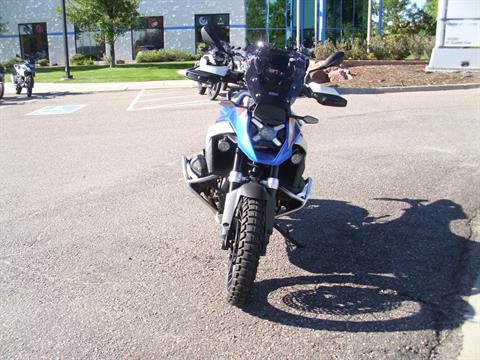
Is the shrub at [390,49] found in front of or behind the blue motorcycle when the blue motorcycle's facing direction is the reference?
behind

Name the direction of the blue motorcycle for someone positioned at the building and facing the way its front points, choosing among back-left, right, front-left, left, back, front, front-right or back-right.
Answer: front

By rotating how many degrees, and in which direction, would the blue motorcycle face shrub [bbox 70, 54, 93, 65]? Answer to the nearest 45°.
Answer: approximately 180°

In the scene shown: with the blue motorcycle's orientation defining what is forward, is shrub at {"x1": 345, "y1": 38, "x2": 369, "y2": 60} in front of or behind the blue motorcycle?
behind

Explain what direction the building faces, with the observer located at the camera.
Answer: facing the viewer

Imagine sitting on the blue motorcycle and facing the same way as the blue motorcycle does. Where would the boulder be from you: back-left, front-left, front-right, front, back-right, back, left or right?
back

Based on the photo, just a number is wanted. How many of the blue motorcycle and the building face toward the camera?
2

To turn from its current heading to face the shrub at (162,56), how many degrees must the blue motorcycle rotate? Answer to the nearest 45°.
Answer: approximately 180°

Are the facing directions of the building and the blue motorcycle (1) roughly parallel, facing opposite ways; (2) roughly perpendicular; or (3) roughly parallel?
roughly parallel

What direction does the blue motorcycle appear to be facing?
toward the camera

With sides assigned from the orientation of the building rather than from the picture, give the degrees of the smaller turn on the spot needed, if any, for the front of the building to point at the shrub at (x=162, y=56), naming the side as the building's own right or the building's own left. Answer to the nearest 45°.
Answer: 0° — it already faces it

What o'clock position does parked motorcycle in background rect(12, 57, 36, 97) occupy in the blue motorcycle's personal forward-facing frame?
The parked motorcycle in background is roughly at 5 o'clock from the blue motorcycle.

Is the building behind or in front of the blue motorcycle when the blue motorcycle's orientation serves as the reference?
behind
